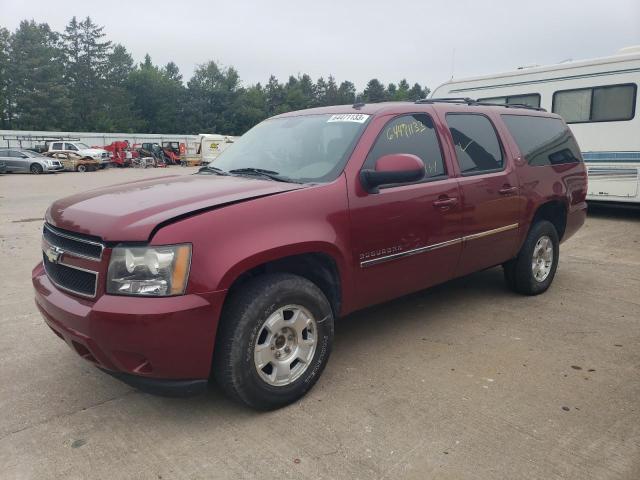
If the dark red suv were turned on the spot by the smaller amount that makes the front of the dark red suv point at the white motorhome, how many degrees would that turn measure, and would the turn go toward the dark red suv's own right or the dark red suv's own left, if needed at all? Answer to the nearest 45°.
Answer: approximately 180°

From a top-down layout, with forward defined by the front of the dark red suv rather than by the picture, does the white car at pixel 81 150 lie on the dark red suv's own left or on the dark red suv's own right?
on the dark red suv's own right

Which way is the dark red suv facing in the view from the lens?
facing the viewer and to the left of the viewer
